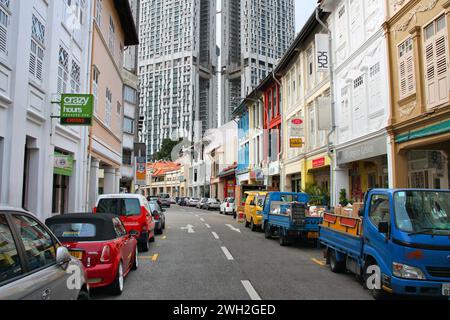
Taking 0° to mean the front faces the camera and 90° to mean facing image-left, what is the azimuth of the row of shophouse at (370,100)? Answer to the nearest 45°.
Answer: approximately 45°

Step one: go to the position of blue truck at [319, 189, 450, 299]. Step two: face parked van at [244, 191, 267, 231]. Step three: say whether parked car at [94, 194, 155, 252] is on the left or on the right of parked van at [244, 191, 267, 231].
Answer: left

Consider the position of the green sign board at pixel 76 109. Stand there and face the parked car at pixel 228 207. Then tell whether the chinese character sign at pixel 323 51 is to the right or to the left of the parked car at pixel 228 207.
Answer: right

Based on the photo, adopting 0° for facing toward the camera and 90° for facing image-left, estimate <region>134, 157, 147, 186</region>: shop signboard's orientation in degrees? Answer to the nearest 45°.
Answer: approximately 0°

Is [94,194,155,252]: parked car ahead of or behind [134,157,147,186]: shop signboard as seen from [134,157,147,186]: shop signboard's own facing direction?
ahead

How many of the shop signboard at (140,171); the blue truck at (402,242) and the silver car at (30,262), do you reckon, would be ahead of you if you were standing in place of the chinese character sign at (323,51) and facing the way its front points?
2
